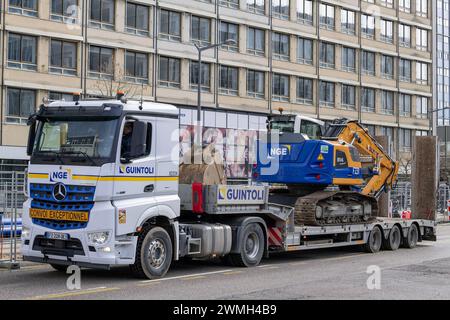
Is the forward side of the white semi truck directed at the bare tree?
no

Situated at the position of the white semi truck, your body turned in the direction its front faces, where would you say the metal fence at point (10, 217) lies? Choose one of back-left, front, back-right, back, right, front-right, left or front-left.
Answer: right

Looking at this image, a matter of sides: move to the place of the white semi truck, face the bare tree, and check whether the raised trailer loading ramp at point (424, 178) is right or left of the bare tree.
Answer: right

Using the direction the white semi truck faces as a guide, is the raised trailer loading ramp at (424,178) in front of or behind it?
behind

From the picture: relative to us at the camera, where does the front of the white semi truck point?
facing the viewer and to the left of the viewer
